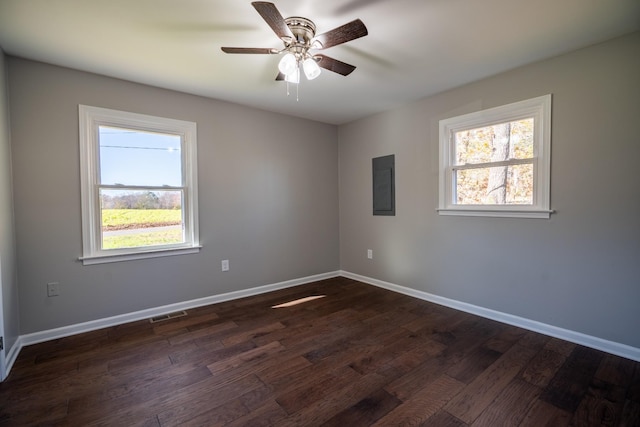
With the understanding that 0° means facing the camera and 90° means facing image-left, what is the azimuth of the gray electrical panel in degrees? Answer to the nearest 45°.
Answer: approximately 45°

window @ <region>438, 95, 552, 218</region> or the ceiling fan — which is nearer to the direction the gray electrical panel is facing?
the ceiling fan

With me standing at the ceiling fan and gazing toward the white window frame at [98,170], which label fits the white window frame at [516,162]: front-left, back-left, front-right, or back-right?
back-right

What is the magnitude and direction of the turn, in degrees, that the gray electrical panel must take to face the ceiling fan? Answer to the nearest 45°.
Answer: approximately 45° to its left

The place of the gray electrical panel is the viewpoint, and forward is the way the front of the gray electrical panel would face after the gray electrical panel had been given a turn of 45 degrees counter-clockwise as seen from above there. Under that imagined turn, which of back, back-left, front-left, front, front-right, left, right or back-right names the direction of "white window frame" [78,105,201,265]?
front-right

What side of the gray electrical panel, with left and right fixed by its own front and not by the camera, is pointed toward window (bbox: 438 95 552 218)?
left

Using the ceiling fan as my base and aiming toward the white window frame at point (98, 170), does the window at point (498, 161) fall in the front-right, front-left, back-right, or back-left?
back-right

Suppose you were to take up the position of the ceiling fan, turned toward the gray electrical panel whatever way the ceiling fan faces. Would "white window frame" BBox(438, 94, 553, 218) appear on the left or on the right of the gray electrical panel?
right
